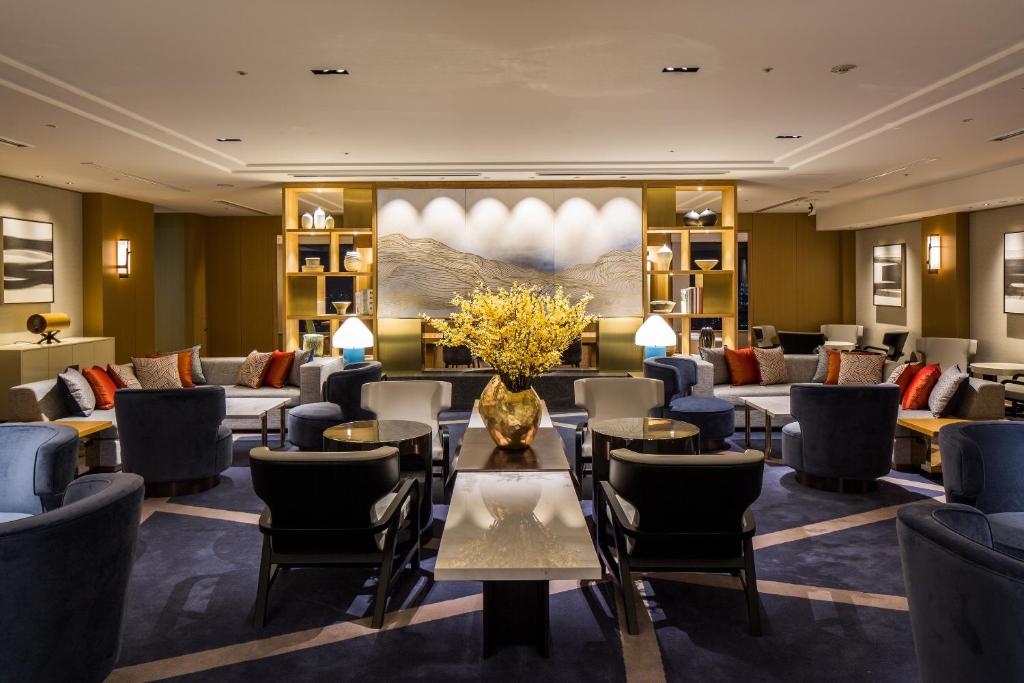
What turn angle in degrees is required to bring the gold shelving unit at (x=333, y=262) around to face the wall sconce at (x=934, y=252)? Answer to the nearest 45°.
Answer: approximately 90° to its left

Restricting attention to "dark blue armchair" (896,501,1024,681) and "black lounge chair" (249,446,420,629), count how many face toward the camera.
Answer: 0

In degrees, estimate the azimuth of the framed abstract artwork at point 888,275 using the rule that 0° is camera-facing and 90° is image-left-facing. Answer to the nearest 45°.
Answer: approximately 45°

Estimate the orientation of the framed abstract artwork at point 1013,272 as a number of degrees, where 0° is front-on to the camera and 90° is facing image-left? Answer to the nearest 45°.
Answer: approximately 45°

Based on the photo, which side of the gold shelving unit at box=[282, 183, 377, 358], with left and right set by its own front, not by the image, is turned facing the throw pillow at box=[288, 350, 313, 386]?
front

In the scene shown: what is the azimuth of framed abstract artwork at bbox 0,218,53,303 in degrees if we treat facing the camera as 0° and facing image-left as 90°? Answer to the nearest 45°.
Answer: approximately 315°

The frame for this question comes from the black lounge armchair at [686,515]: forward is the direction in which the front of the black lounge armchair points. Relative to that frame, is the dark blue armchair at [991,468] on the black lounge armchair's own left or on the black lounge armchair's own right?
on the black lounge armchair's own right

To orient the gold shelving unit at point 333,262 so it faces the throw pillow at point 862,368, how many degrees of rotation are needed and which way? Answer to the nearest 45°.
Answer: approximately 45° to its left

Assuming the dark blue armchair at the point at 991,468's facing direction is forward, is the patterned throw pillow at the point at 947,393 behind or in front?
behind

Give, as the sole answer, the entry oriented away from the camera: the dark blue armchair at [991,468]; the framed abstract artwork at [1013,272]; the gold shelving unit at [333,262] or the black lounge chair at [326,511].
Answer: the black lounge chair

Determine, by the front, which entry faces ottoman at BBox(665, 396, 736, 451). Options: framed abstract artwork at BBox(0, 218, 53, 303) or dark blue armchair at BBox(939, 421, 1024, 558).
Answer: the framed abstract artwork
